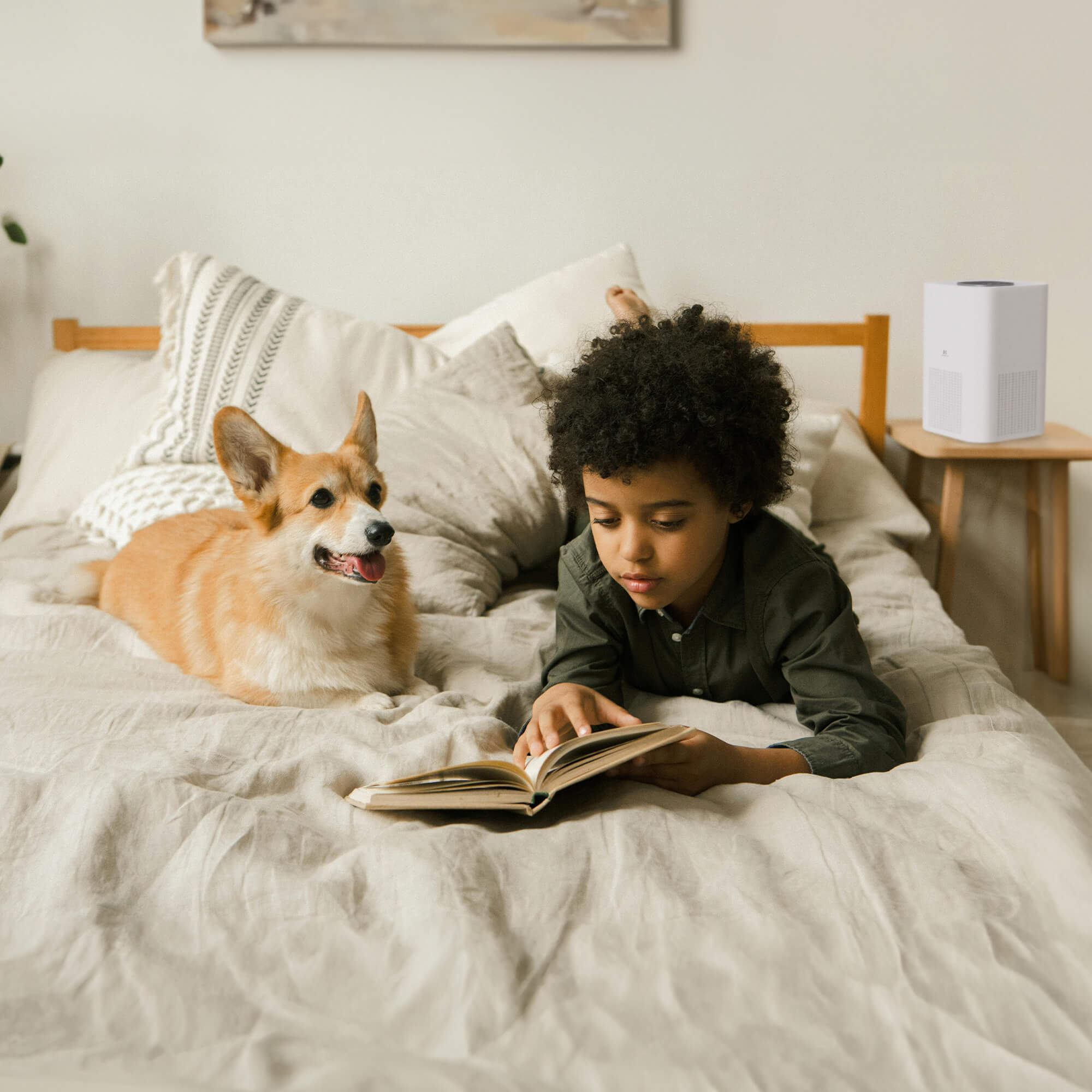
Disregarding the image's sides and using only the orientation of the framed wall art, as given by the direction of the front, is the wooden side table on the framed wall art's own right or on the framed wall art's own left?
on the framed wall art's own left

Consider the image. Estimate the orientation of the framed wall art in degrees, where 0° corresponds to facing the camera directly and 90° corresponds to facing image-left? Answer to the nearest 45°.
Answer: approximately 0°

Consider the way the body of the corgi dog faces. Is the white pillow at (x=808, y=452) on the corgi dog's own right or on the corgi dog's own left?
on the corgi dog's own left

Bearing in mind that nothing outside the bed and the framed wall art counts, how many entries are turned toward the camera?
2
